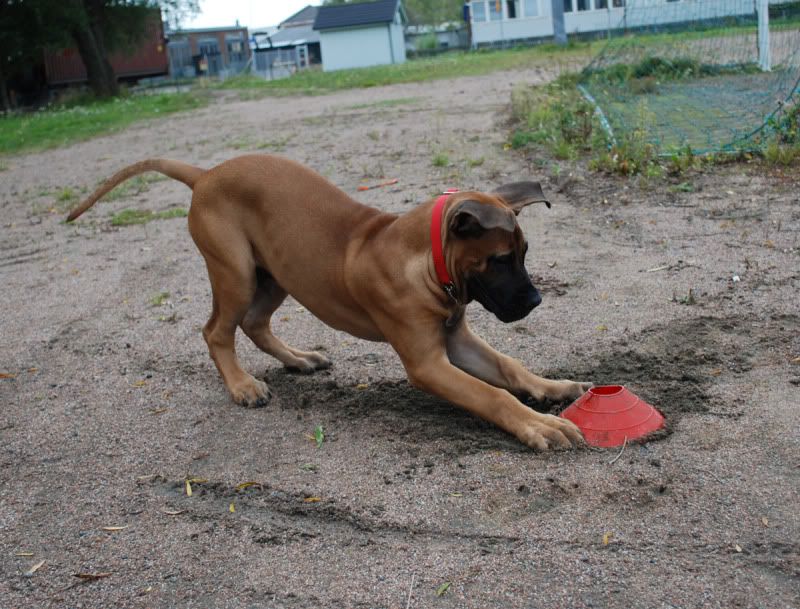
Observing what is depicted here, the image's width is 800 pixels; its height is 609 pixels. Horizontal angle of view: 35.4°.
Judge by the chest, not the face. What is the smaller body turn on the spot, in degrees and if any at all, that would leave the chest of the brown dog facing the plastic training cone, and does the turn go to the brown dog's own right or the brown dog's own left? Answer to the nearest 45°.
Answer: approximately 45° to the brown dog's own right

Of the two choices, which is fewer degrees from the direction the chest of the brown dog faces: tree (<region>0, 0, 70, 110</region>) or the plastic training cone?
the plastic training cone

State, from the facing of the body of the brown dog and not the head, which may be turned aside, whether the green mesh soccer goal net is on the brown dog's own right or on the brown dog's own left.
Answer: on the brown dog's own left

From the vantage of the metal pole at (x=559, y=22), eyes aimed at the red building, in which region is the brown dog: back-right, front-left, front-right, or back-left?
front-left

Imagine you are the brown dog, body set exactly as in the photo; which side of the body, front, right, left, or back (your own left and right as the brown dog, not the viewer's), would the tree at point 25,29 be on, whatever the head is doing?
left

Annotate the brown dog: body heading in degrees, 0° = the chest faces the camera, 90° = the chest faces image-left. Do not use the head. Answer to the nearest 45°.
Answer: approximately 270°

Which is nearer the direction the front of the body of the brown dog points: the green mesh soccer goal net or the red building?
the green mesh soccer goal net

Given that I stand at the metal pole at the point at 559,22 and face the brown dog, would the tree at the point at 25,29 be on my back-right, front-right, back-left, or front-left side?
front-right
